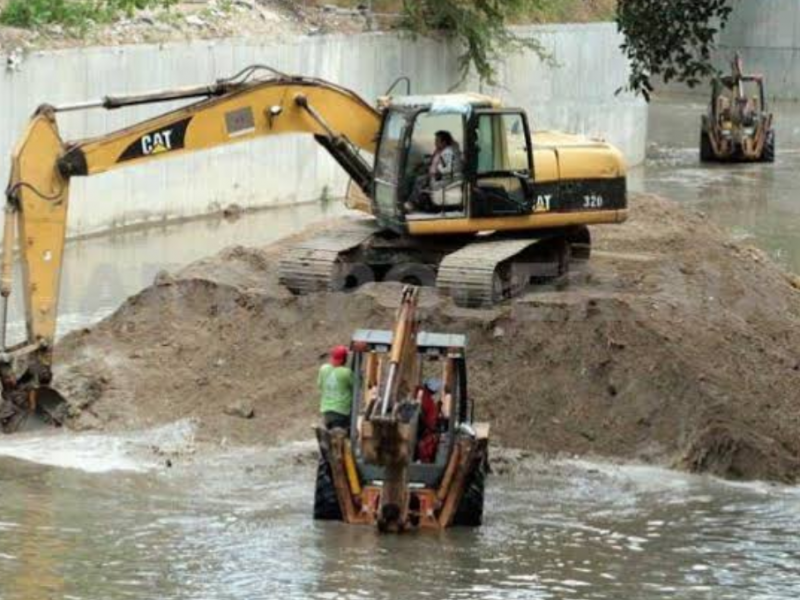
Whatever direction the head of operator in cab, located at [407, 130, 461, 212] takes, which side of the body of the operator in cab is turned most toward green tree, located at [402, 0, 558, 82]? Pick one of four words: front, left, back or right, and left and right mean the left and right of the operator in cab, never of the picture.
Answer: right

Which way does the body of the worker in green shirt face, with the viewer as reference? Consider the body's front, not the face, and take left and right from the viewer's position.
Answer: facing away from the viewer

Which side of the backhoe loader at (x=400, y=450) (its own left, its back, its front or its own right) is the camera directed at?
back

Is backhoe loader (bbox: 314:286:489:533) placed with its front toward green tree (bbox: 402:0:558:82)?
yes

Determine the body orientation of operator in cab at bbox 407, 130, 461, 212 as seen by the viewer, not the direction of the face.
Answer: to the viewer's left

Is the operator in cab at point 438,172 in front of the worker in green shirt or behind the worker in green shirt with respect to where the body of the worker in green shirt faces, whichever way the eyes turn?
in front

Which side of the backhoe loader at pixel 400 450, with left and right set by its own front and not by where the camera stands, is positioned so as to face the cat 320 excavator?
front

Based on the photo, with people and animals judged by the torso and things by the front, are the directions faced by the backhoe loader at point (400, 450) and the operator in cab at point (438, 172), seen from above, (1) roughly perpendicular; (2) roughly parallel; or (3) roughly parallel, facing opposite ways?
roughly perpendicular

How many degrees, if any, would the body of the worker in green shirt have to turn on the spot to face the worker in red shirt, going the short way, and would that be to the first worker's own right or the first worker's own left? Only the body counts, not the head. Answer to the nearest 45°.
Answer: approximately 135° to the first worker's own right

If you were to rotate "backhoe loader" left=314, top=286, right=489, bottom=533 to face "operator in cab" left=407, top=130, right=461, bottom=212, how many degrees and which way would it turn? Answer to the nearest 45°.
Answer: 0° — it already faces them

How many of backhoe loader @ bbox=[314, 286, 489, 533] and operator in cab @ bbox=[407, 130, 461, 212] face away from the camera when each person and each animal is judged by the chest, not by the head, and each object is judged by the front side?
1

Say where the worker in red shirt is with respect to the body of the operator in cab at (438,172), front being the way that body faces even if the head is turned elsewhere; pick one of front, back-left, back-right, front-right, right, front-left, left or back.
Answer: left

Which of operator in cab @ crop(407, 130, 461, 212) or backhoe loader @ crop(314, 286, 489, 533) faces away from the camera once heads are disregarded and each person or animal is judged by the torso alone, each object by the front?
the backhoe loader

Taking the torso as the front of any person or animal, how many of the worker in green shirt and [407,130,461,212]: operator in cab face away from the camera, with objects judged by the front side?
1

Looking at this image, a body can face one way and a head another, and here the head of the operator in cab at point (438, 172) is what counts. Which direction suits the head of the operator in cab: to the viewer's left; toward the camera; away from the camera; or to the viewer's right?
to the viewer's left

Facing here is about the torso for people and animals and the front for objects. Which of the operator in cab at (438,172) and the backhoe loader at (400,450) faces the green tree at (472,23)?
the backhoe loader

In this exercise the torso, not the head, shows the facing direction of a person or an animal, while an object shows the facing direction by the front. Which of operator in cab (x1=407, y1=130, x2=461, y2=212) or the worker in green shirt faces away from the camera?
the worker in green shirt
